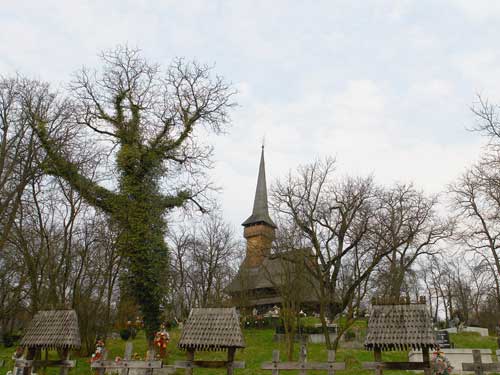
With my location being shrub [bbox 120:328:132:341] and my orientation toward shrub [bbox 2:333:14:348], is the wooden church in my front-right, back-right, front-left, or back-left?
back-right

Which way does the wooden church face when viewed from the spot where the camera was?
facing the viewer and to the left of the viewer

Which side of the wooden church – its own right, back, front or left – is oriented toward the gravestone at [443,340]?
left

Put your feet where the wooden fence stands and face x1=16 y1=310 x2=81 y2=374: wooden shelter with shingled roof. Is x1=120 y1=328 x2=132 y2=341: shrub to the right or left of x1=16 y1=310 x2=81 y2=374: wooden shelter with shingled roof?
right

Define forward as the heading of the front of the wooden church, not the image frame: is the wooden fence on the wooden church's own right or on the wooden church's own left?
on the wooden church's own left

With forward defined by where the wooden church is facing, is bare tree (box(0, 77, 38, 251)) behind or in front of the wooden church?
in front

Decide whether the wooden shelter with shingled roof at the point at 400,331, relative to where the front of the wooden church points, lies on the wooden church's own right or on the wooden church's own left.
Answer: on the wooden church's own left

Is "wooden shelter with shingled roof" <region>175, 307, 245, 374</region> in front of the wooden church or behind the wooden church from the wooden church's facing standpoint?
in front
